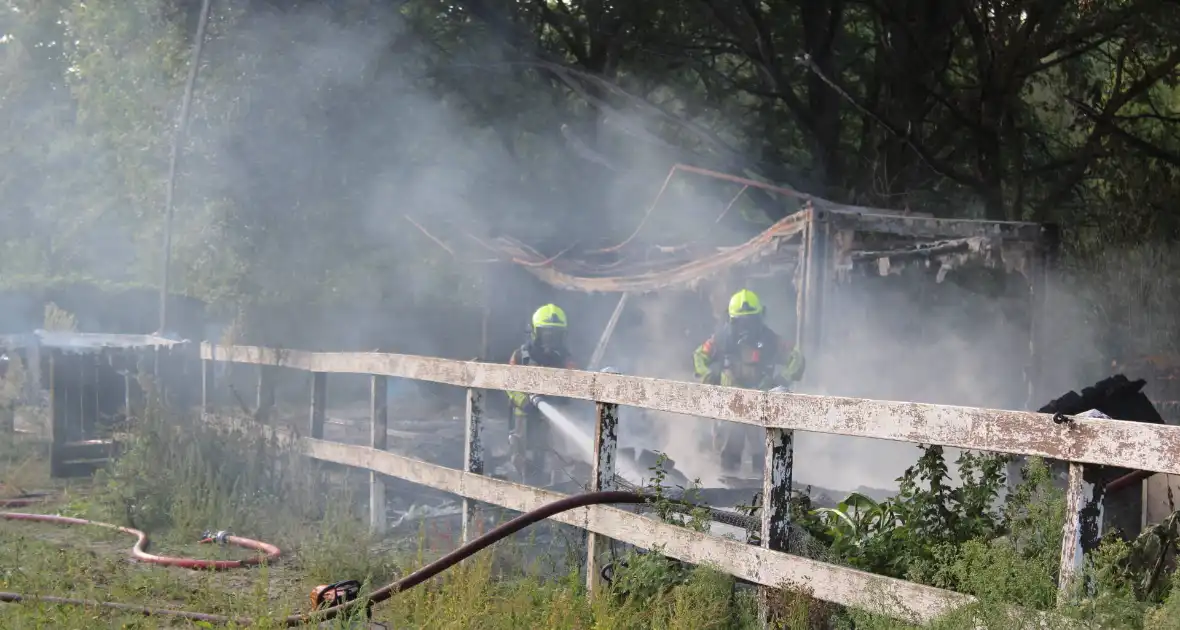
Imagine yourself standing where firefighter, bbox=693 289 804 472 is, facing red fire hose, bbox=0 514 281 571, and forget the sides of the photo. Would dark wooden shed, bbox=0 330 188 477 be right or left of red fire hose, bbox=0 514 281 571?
right

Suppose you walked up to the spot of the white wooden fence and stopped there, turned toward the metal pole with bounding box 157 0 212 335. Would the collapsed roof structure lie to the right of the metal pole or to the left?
right

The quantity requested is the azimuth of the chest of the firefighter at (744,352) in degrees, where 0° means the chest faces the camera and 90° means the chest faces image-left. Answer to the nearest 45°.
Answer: approximately 0°

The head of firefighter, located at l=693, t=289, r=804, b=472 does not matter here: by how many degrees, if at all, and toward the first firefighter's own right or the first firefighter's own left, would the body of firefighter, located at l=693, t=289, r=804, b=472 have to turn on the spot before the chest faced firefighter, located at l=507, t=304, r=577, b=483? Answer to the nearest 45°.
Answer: approximately 90° to the first firefighter's own right

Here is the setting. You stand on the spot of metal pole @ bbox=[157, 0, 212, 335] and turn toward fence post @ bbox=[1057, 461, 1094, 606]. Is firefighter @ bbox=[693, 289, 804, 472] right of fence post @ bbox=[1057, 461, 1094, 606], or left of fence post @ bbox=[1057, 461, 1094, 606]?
left

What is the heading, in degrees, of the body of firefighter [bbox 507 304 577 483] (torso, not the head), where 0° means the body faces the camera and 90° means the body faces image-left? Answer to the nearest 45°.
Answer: approximately 315°

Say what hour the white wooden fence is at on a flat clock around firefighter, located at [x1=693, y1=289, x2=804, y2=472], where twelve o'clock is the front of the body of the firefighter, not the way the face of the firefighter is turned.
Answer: The white wooden fence is roughly at 12 o'clock from the firefighter.

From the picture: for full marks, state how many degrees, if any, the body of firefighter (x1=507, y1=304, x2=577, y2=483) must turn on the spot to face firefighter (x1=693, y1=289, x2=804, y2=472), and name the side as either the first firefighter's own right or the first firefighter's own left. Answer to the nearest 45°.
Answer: approximately 45° to the first firefighter's own left
